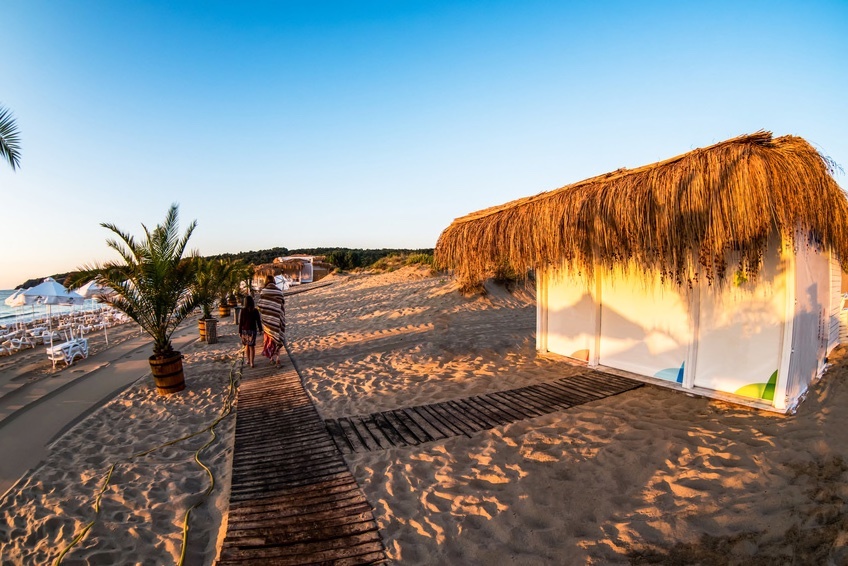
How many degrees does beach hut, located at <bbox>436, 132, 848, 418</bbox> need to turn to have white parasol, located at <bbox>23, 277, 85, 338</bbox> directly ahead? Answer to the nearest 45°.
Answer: approximately 45° to its right

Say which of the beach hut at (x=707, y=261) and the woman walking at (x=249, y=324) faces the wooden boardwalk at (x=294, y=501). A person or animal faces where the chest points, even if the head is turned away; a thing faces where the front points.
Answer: the beach hut

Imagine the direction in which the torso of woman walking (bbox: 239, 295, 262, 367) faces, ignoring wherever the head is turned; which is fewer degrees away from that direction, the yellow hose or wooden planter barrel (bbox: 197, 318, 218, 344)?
the wooden planter barrel

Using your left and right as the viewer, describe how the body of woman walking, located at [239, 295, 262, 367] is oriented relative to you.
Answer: facing away from the viewer

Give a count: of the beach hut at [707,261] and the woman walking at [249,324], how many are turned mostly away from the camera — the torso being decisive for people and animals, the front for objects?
1

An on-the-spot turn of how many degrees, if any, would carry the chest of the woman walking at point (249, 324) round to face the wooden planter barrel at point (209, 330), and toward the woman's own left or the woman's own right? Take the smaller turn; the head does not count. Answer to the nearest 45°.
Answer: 0° — they already face it

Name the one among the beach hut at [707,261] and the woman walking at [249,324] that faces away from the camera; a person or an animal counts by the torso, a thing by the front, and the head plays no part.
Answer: the woman walking

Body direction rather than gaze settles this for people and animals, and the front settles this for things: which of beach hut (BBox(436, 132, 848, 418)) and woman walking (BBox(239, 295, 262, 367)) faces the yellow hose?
the beach hut

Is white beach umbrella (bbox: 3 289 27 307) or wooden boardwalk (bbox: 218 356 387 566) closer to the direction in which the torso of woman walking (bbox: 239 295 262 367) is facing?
the white beach umbrella
